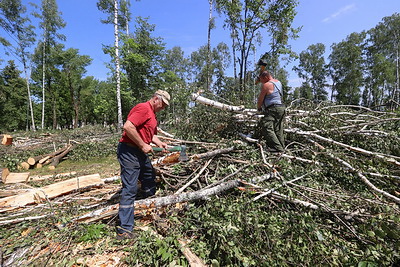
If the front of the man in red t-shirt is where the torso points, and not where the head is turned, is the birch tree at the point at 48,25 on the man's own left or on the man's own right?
on the man's own left

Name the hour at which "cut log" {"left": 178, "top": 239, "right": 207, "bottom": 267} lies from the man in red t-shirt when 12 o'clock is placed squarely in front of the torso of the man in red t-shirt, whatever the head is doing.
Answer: The cut log is roughly at 2 o'clock from the man in red t-shirt.

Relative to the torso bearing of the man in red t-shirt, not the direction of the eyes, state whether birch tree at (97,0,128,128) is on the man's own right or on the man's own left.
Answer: on the man's own left

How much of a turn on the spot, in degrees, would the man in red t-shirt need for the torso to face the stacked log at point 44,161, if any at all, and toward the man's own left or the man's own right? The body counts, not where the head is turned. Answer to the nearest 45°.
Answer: approximately 135° to the man's own left

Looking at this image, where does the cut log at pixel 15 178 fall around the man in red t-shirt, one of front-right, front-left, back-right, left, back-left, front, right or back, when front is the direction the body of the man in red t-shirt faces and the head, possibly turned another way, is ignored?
back-left

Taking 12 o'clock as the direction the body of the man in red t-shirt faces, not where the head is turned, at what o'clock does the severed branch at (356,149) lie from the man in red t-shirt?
The severed branch is roughly at 12 o'clock from the man in red t-shirt.

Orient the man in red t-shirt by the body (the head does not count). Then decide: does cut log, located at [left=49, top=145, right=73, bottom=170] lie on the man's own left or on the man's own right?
on the man's own left

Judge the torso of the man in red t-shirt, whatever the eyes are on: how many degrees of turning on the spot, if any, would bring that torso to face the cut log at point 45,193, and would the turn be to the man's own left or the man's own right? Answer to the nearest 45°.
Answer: approximately 135° to the man's own left

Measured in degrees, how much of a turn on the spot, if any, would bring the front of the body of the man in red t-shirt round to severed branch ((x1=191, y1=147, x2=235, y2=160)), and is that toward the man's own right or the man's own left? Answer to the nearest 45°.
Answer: approximately 45° to the man's own left

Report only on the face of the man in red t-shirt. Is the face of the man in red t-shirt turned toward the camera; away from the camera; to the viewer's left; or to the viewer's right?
to the viewer's right

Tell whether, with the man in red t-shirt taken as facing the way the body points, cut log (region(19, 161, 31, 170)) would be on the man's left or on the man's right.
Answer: on the man's left

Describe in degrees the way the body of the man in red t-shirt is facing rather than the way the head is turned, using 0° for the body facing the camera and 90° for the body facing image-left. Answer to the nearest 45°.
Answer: approximately 270°
